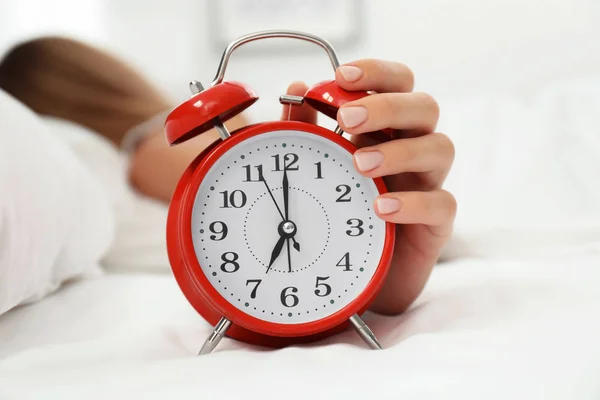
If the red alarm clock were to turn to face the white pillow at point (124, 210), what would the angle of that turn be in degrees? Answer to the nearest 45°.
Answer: approximately 135° to its right

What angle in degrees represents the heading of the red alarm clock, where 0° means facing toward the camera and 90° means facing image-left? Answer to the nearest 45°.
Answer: approximately 0°

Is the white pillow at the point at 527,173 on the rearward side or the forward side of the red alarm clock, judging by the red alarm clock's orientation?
on the rearward side
